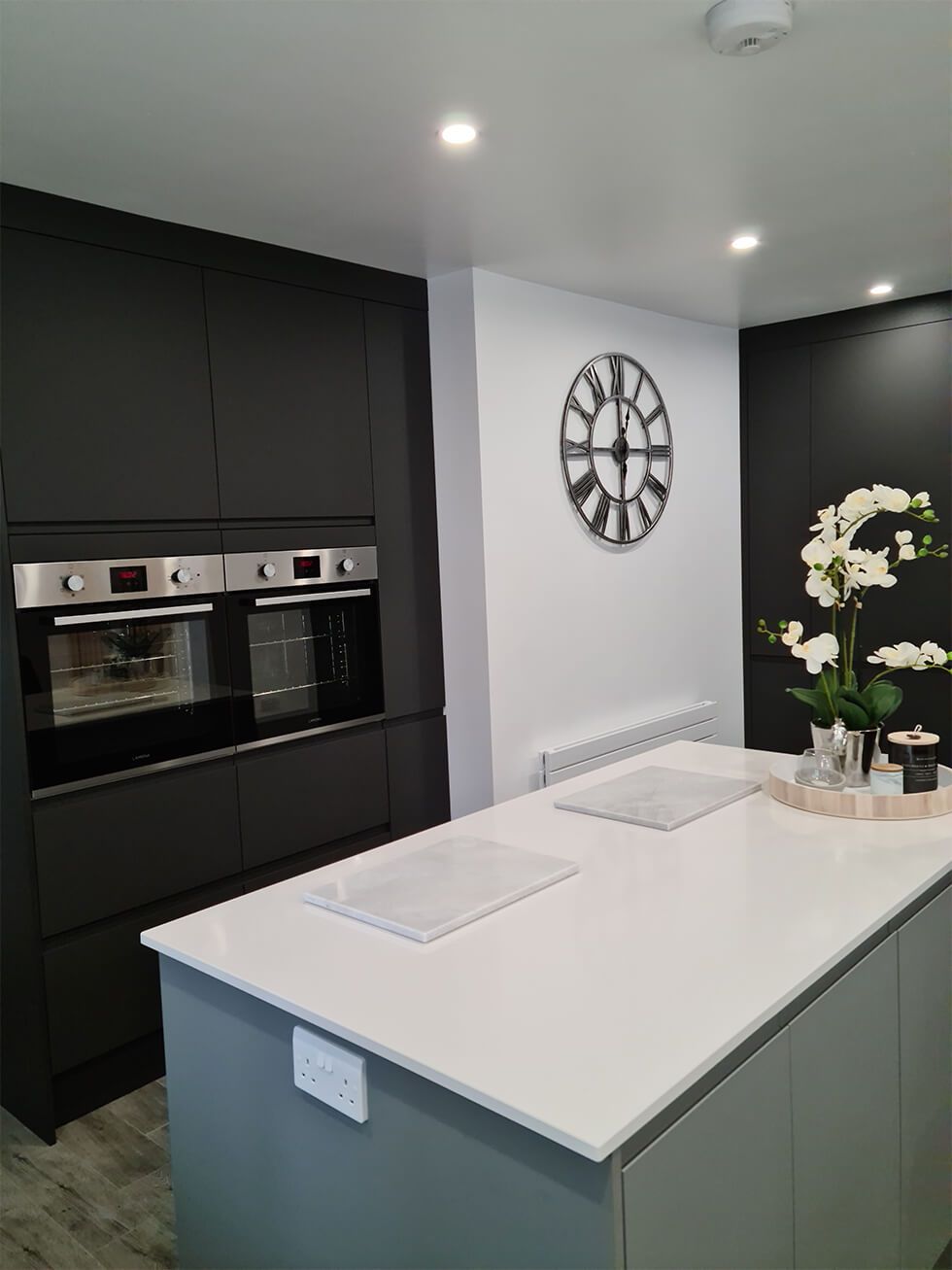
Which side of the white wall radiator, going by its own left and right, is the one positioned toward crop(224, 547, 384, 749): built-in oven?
right

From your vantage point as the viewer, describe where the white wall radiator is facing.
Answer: facing the viewer and to the right of the viewer

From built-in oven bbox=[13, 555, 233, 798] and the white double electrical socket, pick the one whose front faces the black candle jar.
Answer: the built-in oven

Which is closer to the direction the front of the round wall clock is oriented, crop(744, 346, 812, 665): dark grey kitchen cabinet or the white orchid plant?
the white orchid plant

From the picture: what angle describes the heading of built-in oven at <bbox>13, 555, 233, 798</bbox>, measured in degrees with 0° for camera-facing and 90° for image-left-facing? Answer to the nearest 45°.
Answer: approximately 315°

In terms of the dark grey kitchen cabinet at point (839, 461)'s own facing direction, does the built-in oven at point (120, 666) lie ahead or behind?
ahead

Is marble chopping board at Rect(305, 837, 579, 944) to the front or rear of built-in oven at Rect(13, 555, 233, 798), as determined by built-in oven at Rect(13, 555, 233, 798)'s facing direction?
to the front

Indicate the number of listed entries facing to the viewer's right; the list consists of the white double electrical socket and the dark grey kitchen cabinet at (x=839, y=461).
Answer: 0

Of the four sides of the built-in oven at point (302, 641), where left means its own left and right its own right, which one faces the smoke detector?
front

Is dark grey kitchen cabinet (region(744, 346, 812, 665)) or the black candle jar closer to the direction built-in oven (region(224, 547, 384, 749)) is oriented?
the black candle jar

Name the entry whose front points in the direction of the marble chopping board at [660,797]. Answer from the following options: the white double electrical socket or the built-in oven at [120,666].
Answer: the built-in oven
